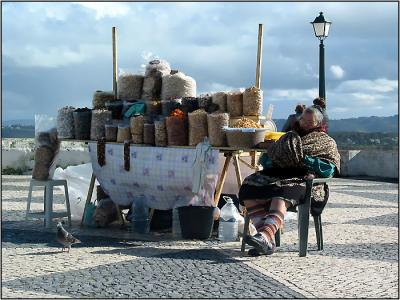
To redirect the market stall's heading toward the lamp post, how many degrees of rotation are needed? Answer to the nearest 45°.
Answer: approximately 135° to its left

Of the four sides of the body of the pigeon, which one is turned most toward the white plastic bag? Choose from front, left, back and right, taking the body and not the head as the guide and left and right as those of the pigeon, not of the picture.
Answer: right

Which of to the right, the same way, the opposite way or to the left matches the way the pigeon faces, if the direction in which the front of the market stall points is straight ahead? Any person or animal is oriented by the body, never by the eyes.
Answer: to the right

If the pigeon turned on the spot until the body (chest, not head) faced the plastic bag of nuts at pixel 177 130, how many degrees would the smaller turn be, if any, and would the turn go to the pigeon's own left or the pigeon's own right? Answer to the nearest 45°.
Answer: approximately 135° to the pigeon's own right

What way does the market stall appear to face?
toward the camera

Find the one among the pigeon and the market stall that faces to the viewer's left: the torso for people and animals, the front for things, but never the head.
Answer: the pigeon

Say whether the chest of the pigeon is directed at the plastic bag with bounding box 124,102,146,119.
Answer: no

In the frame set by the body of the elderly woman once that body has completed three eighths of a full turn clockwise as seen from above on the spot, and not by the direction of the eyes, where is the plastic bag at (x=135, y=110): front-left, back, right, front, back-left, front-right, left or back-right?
front-left

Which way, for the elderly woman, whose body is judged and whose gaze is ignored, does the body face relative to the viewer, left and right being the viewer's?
facing the viewer and to the left of the viewer

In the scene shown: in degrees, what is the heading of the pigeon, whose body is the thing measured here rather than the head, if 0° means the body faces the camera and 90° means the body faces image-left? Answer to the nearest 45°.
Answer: approximately 90°

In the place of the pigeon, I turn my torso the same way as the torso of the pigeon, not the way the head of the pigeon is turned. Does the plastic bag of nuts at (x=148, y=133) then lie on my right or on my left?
on my right

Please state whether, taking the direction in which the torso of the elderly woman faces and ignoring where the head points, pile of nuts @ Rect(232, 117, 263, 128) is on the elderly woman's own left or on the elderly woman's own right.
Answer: on the elderly woman's own right

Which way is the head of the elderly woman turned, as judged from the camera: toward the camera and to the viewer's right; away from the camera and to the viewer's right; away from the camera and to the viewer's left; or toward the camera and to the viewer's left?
toward the camera and to the viewer's left

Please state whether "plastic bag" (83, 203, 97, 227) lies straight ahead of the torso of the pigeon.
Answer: no

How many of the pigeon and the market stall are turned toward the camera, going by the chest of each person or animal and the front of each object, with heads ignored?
1

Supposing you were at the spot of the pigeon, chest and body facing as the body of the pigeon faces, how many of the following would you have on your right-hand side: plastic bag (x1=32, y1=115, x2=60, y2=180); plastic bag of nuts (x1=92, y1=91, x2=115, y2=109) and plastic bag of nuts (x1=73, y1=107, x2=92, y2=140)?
3
